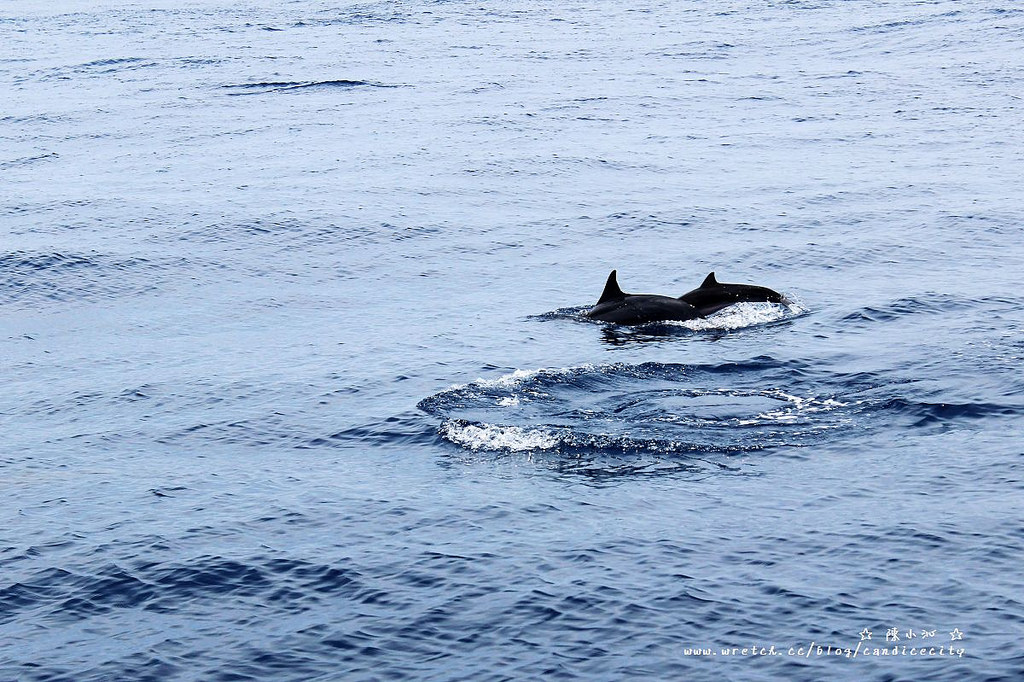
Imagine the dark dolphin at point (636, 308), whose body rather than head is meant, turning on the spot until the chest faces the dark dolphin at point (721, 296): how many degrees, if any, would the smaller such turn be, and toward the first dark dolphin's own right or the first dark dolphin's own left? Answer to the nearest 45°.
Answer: approximately 45° to the first dark dolphin's own left
